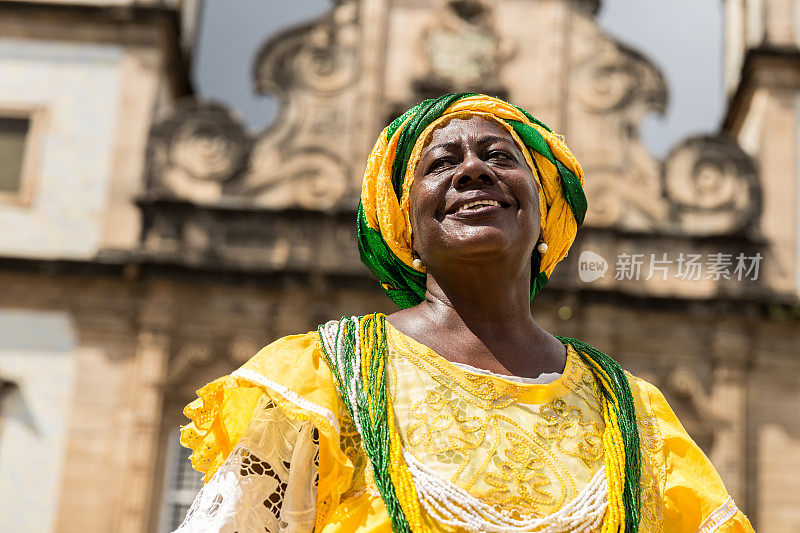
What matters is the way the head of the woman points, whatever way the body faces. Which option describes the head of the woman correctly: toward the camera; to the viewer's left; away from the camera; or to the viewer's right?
toward the camera

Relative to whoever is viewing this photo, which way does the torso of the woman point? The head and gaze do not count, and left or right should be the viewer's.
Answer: facing the viewer
